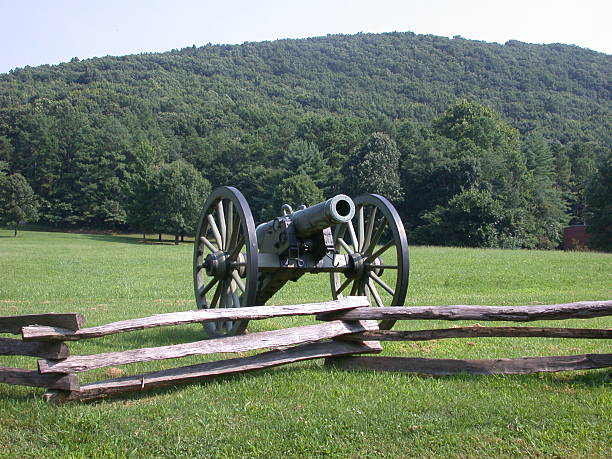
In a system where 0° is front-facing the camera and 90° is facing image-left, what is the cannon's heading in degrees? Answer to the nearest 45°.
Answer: approximately 315°
